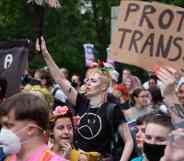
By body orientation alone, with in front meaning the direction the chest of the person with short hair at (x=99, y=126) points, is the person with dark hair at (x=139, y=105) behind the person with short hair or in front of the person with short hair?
behind

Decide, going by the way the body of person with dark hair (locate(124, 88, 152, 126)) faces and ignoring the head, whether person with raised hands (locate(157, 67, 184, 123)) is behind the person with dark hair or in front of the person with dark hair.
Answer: in front

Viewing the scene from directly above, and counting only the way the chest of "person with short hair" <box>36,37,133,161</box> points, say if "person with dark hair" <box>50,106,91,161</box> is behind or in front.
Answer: in front

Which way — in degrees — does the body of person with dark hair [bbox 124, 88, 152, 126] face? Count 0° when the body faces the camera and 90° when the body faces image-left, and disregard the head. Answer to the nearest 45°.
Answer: approximately 315°

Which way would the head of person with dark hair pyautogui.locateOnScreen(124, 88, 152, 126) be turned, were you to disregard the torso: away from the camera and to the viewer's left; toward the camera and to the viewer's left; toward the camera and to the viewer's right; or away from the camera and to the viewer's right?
toward the camera and to the viewer's right

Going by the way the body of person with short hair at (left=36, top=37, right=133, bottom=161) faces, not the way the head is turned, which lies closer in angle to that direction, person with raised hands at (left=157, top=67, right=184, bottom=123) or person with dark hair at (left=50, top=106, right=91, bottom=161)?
the person with dark hair

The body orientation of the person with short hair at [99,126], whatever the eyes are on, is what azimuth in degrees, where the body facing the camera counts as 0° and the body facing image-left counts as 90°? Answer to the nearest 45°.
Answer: approximately 45°

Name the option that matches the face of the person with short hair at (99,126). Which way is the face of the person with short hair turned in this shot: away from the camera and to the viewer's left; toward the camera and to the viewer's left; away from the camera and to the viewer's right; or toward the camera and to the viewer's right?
toward the camera and to the viewer's left

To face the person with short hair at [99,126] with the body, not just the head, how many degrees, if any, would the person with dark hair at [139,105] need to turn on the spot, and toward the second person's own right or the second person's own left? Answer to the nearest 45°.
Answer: approximately 45° to the second person's own right
